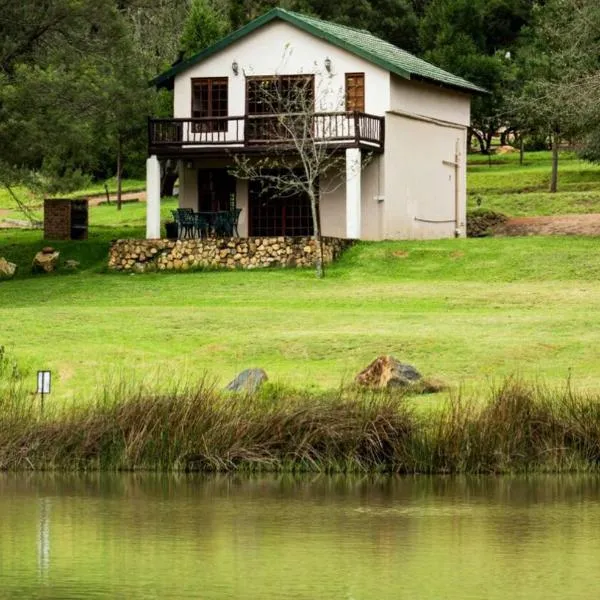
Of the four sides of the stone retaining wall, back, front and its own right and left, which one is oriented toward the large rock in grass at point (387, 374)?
front

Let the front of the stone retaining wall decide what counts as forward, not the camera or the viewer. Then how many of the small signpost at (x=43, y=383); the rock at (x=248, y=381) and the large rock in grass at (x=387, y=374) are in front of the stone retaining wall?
3

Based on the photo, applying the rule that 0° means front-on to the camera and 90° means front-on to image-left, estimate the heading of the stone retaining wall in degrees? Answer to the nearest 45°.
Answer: approximately 0°

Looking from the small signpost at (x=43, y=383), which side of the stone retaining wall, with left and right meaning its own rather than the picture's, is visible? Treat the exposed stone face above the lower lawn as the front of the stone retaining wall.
front

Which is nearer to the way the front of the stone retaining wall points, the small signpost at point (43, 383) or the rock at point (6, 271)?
the small signpost

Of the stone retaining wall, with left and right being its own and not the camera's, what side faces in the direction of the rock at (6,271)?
right
